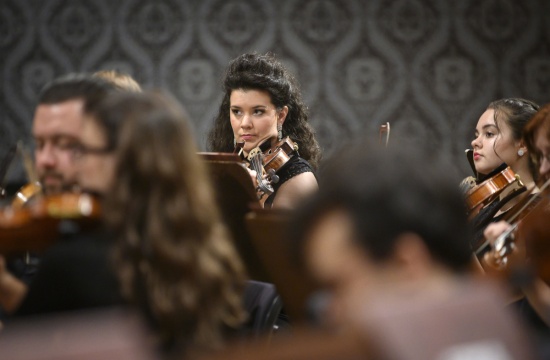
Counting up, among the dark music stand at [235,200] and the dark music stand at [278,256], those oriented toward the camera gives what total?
0

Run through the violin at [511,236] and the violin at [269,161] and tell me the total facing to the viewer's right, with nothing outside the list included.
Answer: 0

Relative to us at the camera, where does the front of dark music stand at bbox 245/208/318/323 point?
facing away from the viewer and to the right of the viewer

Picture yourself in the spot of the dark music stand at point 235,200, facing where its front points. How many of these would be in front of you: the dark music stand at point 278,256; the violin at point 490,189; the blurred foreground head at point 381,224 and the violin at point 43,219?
1

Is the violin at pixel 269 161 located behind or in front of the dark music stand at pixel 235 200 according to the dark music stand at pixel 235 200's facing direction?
in front

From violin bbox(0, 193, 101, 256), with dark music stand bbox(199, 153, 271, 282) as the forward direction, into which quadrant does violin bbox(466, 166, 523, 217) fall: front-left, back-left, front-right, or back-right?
front-right

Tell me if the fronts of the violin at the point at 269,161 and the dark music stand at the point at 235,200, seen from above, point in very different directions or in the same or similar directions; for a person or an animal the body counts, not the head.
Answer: very different directions

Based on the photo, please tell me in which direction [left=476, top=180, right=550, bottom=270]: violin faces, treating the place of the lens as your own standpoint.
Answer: facing the viewer and to the left of the viewer

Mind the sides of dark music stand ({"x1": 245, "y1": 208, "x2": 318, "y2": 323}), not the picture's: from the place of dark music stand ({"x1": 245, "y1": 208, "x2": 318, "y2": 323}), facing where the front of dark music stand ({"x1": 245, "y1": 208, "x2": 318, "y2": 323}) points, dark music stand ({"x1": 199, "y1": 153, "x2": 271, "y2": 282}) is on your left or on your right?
on your left

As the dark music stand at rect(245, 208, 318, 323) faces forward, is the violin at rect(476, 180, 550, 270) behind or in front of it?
in front

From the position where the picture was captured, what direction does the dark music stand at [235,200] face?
facing away from the viewer and to the right of the viewer

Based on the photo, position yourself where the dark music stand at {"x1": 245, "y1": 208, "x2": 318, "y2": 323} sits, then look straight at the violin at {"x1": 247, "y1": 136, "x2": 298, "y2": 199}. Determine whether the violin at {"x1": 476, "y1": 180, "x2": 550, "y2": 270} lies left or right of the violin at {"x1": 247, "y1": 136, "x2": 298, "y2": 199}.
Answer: right

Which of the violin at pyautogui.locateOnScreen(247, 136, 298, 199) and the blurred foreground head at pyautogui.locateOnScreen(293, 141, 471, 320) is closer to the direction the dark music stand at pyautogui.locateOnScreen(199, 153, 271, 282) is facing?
the violin

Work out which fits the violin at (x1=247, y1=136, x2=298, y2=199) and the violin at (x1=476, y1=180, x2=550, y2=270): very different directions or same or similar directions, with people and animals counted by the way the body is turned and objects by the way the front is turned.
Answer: same or similar directions

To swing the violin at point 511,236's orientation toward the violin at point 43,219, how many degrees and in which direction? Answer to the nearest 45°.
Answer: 0° — it already faces it
